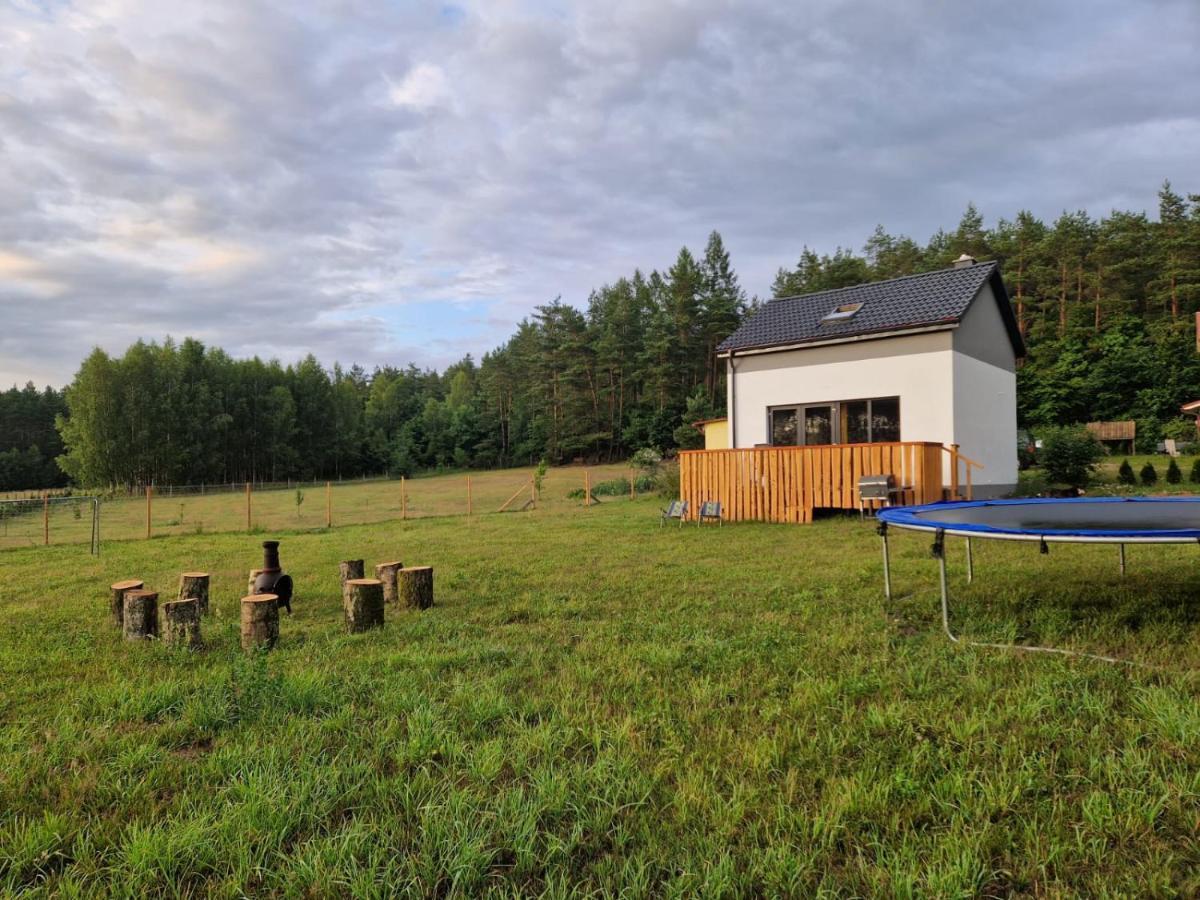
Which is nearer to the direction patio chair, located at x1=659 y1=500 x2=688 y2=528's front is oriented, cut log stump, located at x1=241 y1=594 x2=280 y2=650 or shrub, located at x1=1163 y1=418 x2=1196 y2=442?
the cut log stump

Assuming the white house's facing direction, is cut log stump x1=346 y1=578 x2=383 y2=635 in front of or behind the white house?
in front

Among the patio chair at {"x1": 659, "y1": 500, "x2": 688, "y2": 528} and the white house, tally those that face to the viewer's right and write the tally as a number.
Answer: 0

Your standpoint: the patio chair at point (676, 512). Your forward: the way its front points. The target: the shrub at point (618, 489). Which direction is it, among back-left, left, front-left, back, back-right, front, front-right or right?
back-right

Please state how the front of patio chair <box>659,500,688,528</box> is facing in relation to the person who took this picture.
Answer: facing the viewer and to the left of the viewer

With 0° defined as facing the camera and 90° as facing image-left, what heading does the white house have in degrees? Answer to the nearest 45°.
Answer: approximately 45°

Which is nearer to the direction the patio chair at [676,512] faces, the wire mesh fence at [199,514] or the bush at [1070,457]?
the wire mesh fence

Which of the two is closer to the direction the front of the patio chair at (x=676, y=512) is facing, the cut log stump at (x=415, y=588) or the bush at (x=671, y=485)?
the cut log stump

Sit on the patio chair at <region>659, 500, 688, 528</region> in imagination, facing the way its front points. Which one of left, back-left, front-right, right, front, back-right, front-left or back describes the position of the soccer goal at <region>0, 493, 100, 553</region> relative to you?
front-right

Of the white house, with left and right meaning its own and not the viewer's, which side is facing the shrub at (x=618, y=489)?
right

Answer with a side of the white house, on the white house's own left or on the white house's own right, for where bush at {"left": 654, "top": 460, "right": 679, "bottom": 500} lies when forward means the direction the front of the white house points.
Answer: on the white house's own right

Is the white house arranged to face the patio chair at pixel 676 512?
yes

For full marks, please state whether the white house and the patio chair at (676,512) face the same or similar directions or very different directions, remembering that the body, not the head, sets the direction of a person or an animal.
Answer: same or similar directions

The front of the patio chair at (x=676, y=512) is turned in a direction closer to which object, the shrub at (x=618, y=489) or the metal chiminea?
the metal chiminea

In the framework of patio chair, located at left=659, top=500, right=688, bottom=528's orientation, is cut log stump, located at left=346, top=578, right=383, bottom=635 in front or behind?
in front

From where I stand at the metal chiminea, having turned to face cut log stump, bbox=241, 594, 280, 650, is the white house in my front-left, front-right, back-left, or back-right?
back-left
